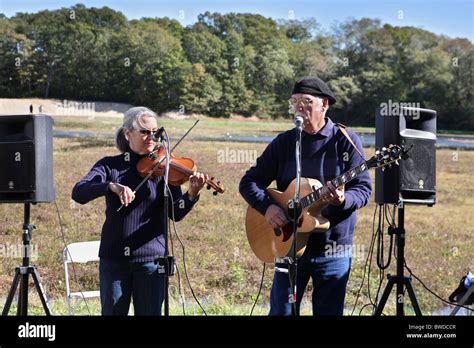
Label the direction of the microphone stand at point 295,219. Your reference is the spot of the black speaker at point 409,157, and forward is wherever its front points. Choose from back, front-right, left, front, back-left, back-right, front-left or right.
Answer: right

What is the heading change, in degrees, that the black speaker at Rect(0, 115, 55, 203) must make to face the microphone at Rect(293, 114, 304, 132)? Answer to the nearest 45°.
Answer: approximately 90° to its left

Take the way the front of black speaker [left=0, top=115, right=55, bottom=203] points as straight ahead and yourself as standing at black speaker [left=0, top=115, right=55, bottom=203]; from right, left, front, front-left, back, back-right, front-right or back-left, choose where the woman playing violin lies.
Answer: left

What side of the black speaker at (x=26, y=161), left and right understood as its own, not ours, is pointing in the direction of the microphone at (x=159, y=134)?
left

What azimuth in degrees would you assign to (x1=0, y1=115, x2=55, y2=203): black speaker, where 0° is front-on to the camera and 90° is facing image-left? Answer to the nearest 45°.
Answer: approximately 45°

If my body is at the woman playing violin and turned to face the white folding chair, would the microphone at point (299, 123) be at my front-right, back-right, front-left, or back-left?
back-right

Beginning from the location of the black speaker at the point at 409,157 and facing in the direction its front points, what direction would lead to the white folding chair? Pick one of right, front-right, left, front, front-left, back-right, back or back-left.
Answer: back-right

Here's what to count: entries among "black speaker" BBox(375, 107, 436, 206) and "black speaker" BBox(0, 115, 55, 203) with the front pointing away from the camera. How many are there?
0

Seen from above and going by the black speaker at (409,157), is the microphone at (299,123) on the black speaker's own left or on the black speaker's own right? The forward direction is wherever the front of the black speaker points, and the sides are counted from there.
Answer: on the black speaker's own right

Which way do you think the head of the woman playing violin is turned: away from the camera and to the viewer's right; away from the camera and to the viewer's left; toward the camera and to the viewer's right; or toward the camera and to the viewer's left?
toward the camera and to the viewer's right

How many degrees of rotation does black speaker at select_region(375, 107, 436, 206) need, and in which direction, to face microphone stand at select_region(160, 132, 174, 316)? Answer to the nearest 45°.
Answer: approximately 90° to its right

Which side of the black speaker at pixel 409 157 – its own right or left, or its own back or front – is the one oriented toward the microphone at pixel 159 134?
right

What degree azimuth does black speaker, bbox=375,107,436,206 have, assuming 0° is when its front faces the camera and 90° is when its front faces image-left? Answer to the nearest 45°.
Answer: approximately 315°

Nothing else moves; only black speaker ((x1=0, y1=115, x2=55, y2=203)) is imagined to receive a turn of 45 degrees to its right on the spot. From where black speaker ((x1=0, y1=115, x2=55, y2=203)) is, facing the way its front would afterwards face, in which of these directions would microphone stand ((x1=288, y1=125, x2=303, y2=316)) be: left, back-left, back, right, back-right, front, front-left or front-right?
back-left
